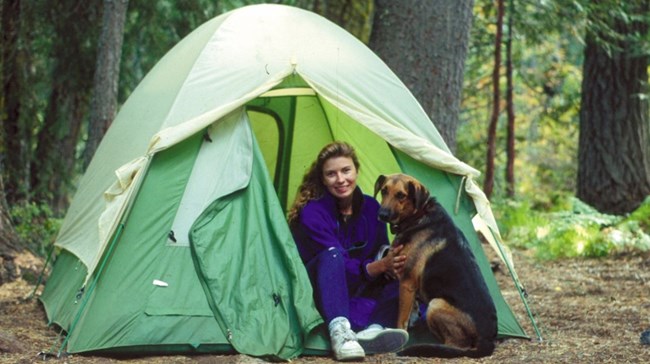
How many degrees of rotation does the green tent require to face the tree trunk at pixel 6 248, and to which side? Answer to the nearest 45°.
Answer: approximately 135° to its right

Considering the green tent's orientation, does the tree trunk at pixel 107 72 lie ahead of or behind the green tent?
behind

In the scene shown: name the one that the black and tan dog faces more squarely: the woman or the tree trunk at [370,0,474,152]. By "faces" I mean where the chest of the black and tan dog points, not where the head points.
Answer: the woman

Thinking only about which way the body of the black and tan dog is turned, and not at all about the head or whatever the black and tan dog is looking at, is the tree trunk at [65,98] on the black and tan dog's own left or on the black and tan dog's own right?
on the black and tan dog's own right
